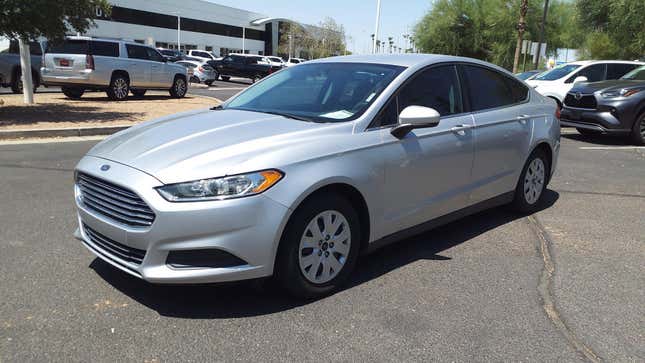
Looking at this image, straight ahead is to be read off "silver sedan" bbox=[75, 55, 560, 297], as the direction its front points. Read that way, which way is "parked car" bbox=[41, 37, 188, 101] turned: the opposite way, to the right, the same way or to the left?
the opposite way

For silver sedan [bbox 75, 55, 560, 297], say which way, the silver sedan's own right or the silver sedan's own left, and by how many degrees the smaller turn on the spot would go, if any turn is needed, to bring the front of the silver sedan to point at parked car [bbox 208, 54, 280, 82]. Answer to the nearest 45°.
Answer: approximately 135° to the silver sedan's own right

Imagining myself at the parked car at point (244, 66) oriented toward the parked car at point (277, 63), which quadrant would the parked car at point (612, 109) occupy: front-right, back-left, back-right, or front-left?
back-right

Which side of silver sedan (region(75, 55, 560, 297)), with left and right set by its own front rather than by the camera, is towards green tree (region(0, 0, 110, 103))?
right

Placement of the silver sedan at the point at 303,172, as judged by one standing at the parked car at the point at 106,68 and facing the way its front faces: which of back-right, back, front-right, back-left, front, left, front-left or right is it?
back-right

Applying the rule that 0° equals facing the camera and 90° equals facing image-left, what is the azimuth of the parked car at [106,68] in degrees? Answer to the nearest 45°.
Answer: approximately 225°

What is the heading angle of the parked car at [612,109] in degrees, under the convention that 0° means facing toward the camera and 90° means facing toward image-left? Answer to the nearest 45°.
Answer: approximately 45°

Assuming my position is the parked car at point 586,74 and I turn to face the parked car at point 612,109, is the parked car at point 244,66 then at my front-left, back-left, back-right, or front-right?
back-right

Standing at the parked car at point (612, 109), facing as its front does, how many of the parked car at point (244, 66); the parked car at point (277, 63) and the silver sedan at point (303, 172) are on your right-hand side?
2

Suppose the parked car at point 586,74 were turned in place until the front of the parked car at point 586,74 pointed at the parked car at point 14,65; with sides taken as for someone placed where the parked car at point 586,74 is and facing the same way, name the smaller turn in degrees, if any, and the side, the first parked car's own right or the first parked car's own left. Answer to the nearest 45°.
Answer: approximately 45° to the first parked car's own right

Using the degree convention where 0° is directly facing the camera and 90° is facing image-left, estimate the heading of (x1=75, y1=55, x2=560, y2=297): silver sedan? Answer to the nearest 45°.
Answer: approximately 45°

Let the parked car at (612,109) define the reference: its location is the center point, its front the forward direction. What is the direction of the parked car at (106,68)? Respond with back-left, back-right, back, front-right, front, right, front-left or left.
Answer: front-right

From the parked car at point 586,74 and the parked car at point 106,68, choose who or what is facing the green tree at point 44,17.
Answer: the parked car at point 586,74

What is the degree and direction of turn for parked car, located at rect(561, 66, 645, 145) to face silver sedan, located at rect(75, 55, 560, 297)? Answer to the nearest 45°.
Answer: approximately 45° to its left

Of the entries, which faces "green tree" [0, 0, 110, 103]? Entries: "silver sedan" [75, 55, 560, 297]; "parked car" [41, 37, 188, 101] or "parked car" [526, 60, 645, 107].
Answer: "parked car" [526, 60, 645, 107]

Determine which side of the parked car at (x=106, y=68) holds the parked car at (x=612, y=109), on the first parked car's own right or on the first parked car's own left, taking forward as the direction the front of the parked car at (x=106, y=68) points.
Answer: on the first parked car's own right
